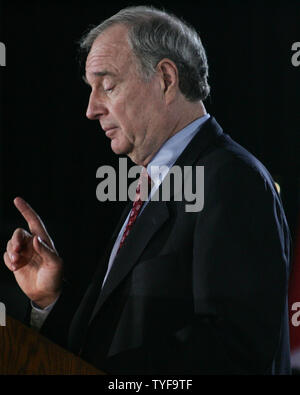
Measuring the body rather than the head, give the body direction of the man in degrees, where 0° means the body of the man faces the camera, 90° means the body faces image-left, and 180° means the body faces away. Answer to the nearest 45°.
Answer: approximately 90°

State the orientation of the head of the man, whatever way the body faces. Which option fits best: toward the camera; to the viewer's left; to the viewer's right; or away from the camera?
to the viewer's left
